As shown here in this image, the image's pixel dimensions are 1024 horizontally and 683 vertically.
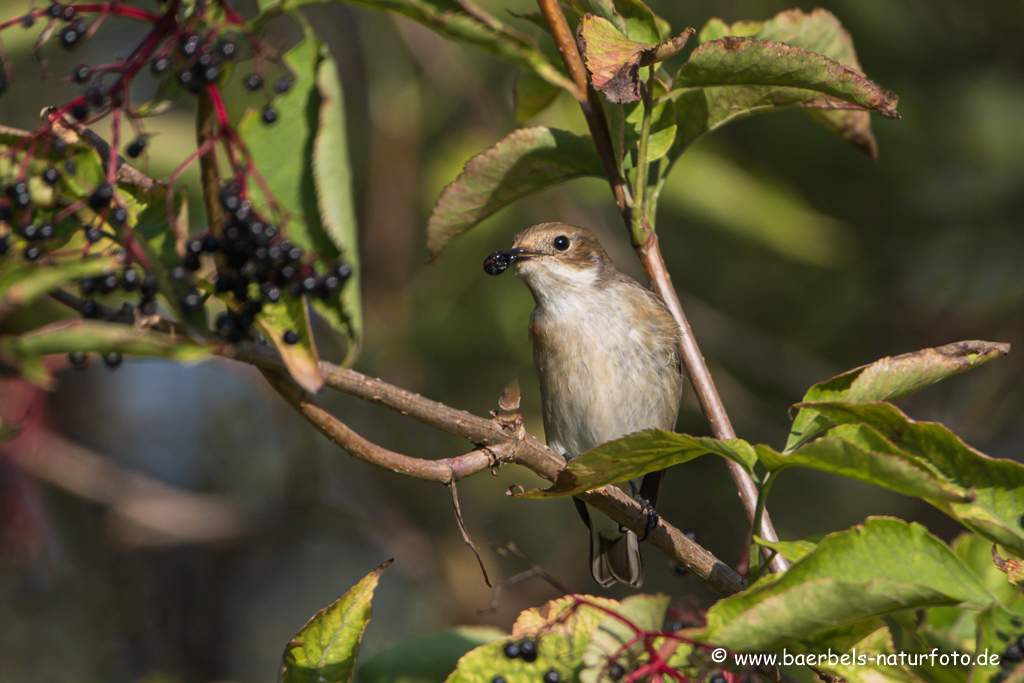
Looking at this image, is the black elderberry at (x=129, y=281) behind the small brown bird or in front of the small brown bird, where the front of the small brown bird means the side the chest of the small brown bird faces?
in front

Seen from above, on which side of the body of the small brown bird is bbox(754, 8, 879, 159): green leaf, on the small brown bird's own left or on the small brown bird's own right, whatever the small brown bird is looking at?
on the small brown bird's own left

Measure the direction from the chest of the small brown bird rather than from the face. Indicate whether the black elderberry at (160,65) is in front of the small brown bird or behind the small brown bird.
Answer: in front

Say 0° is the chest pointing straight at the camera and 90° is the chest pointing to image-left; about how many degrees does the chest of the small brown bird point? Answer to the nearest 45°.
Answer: approximately 45°
